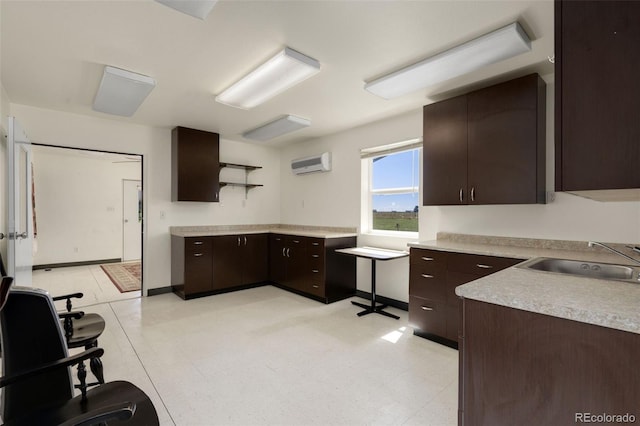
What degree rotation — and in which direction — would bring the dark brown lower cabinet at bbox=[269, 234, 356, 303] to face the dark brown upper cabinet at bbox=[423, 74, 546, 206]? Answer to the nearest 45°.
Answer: approximately 90° to its left

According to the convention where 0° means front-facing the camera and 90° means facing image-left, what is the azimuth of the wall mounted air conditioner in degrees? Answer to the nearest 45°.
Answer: approximately 45°

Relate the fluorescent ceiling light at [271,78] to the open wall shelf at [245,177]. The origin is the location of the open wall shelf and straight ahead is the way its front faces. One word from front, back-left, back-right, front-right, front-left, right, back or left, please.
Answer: front-right

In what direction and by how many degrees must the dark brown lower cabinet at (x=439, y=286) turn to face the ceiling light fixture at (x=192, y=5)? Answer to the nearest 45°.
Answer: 0° — it already faces it

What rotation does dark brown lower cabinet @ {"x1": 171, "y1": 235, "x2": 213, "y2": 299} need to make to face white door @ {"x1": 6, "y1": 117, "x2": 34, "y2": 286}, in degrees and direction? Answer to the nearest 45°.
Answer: approximately 90° to its right

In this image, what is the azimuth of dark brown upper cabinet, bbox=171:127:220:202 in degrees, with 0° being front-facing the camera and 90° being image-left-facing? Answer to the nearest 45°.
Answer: approximately 315°

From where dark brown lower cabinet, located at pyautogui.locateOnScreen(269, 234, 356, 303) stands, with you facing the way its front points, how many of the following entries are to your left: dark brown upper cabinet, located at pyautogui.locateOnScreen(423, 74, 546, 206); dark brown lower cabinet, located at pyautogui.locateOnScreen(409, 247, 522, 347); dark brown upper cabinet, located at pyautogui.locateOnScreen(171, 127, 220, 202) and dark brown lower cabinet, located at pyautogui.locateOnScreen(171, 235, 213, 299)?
2
